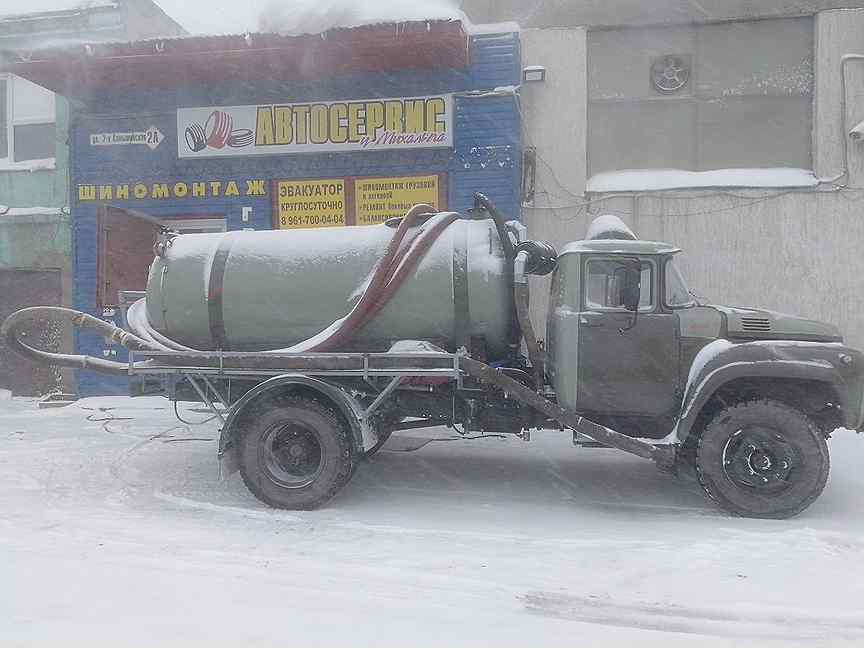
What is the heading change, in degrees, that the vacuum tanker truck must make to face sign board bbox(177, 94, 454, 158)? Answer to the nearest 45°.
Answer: approximately 90° to its left

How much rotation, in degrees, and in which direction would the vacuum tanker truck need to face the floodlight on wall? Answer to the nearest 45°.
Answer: approximately 90° to its left

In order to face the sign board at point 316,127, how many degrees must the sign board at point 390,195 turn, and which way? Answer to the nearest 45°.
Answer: approximately 90° to its right

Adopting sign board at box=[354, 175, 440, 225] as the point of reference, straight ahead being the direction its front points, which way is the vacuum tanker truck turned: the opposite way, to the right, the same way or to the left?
to the left

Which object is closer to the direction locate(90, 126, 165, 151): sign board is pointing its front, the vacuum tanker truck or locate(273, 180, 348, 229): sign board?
the vacuum tanker truck

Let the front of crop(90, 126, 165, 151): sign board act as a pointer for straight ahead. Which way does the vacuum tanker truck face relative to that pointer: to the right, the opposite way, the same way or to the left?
to the left

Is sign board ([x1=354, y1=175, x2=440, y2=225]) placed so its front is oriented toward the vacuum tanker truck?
yes

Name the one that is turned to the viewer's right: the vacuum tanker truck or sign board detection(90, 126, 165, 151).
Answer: the vacuum tanker truck

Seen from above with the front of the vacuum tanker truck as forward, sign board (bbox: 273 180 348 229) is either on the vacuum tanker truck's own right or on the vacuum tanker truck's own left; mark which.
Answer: on the vacuum tanker truck's own left

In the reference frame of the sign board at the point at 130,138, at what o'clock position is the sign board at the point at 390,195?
the sign board at the point at 390,195 is roughly at 10 o'clock from the sign board at the point at 130,138.

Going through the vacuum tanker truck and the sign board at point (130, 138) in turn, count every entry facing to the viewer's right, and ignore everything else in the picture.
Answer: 1

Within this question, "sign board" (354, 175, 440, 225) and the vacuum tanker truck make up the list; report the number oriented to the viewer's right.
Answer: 1

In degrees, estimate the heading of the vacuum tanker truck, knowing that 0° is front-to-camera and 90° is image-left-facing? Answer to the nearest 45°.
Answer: approximately 270°

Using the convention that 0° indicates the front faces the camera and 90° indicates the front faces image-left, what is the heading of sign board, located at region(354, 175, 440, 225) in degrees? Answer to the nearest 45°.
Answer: approximately 0°

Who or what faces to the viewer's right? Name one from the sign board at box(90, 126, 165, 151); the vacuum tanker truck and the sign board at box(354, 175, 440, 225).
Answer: the vacuum tanker truck

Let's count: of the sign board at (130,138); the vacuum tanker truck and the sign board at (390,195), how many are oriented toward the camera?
2
